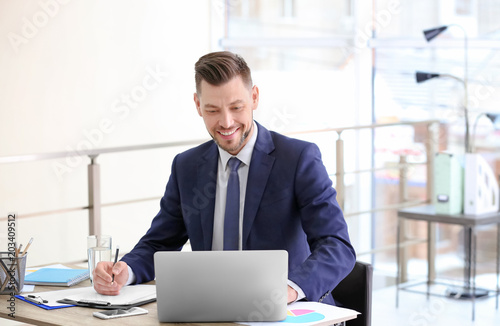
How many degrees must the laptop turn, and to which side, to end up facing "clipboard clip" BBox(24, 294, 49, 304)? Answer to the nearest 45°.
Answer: approximately 45° to its left

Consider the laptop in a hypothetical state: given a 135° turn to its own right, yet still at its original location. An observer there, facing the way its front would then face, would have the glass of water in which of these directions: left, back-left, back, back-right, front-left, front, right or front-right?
back

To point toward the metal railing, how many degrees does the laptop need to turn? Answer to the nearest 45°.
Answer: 0° — it already faces it

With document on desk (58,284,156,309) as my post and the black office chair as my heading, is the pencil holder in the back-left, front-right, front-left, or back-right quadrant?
back-left

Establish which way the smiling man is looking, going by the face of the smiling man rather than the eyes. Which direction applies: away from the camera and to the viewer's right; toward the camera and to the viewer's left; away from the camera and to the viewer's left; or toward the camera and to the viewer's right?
toward the camera and to the viewer's left

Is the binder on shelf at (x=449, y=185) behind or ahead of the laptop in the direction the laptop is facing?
ahead

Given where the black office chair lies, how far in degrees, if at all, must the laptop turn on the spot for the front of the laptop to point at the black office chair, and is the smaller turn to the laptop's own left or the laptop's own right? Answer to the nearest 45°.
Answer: approximately 45° to the laptop's own right

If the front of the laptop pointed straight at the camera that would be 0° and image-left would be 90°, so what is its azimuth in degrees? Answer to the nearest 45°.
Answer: approximately 180°
